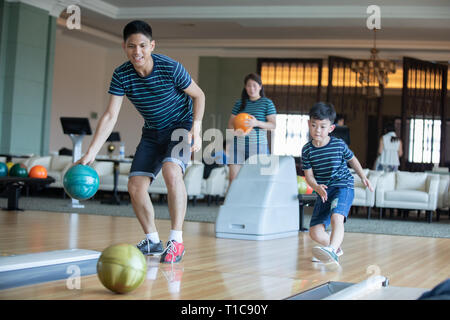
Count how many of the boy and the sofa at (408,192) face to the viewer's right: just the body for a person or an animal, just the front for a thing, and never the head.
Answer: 0

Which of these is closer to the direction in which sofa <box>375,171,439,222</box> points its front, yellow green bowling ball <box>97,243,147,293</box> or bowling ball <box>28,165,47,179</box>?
the yellow green bowling ball

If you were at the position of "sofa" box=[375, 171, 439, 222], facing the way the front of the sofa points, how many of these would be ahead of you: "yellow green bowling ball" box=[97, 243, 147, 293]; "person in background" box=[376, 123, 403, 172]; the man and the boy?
3

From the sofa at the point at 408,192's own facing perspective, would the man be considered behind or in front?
in front

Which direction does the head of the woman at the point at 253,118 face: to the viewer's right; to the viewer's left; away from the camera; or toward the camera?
toward the camera

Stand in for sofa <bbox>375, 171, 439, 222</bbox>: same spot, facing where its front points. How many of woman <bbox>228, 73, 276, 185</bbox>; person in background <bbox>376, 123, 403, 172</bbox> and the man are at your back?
1

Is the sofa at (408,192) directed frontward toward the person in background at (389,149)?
no

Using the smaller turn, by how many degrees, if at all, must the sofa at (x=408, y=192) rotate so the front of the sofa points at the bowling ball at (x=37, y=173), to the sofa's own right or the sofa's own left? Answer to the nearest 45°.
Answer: approximately 45° to the sofa's own right

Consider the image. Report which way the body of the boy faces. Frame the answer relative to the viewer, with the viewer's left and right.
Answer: facing the viewer and to the left of the viewer

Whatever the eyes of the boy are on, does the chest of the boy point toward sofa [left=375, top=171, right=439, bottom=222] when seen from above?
no

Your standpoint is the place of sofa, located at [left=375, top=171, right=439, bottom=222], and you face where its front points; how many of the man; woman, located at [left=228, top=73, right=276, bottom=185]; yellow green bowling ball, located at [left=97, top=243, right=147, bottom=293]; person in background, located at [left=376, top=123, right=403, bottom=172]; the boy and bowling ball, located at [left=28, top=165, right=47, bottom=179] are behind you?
1

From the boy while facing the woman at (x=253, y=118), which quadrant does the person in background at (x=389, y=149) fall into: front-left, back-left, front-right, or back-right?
front-right

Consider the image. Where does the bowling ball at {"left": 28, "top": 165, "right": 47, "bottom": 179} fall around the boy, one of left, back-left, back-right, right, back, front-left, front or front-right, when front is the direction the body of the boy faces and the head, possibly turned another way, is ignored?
right

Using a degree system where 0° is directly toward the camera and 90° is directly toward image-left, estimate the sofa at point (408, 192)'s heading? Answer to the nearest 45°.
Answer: approximately 0°

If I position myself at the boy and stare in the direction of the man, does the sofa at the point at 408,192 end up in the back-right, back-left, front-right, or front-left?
back-right

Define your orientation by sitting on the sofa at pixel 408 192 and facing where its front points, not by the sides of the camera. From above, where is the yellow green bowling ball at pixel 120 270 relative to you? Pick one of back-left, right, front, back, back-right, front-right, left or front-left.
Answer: front
